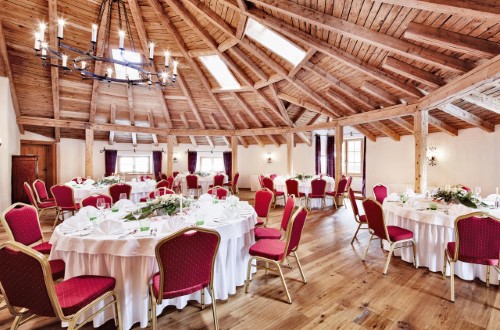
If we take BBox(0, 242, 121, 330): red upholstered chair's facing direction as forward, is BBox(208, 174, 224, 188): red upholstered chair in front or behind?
in front

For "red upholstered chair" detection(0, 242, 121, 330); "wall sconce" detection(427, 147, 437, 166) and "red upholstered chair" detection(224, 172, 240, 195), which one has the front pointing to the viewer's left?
"red upholstered chair" detection(224, 172, 240, 195)

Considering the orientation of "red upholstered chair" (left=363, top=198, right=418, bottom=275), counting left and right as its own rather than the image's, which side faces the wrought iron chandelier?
back

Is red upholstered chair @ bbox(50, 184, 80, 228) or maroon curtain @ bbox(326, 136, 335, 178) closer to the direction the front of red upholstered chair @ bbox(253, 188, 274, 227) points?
the red upholstered chair

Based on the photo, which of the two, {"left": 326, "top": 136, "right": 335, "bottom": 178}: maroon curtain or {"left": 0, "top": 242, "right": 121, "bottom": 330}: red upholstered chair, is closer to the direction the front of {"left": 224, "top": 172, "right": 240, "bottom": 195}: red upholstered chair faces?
the red upholstered chair

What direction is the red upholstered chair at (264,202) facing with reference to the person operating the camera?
facing the viewer and to the left of the viewer

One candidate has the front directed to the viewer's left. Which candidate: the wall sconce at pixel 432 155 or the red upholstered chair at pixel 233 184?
the red upholstered chair

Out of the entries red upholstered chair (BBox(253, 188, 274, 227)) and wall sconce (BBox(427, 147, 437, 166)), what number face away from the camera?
0

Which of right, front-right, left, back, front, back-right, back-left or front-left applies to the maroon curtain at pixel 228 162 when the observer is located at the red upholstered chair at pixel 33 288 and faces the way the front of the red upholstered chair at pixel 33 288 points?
front

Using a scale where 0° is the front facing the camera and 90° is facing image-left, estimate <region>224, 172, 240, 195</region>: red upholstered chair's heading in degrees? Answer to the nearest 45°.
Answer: approximately 90°

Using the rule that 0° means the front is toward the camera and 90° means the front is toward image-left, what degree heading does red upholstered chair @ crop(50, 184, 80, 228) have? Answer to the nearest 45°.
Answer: approximately 225°

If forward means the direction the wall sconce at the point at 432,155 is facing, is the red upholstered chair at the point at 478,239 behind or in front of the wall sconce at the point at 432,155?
in front

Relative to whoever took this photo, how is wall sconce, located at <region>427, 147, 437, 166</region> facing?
facing the viewer
